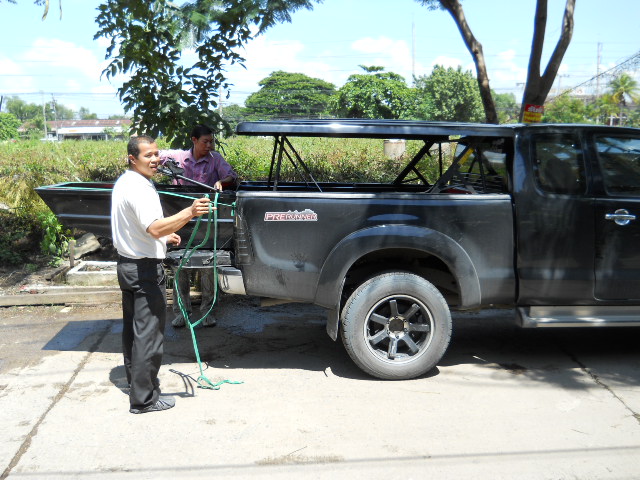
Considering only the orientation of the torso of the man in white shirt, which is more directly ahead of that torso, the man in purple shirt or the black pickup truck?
the black pickup truck

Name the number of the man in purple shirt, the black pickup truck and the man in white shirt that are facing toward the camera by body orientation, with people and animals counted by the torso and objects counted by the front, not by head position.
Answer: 1

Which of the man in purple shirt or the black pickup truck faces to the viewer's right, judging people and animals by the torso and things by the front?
the black pickup truck

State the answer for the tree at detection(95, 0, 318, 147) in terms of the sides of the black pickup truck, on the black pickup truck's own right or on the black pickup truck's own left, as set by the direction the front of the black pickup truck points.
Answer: on the black pickup truck's own left

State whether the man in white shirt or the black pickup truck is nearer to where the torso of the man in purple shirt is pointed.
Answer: the man in white shirt

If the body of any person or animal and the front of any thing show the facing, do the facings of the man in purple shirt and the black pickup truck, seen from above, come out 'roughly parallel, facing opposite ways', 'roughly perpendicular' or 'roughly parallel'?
roughly perpendicular

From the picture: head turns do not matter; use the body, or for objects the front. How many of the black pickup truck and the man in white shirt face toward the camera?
0

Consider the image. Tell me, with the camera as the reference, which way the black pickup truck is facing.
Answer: facing to the right of the viewer

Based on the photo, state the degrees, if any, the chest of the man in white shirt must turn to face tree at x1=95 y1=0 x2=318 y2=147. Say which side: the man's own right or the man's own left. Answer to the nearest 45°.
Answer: approximately 90° to the man's own left

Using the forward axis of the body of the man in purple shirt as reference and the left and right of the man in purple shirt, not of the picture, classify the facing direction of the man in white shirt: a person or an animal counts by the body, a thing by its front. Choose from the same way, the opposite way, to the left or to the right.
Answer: to the left

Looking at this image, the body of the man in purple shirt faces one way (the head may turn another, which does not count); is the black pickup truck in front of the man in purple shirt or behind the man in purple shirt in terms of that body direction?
in front

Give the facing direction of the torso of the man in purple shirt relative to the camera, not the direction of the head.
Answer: toward the camera

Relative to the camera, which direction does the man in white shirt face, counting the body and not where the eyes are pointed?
to the viewer's right

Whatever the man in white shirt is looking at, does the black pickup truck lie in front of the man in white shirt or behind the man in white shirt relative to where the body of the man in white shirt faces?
in front

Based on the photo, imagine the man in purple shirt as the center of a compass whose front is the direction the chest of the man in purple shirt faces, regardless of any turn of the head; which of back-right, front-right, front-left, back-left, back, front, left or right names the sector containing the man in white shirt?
front
